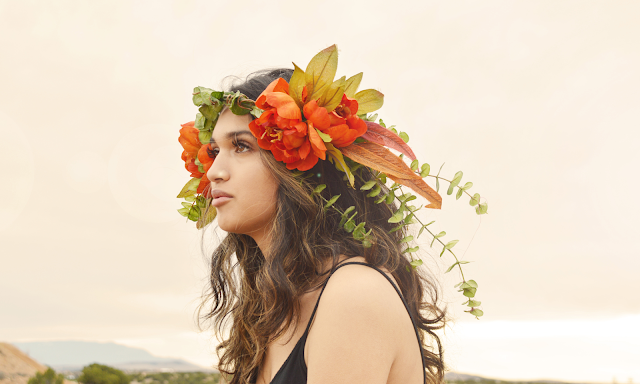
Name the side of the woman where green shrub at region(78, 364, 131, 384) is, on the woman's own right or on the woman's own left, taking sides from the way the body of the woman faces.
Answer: on the woman's own right

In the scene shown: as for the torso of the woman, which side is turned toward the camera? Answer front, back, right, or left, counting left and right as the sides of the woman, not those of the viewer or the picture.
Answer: left

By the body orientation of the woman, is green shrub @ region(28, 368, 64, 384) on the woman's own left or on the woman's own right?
on the woman's own right
